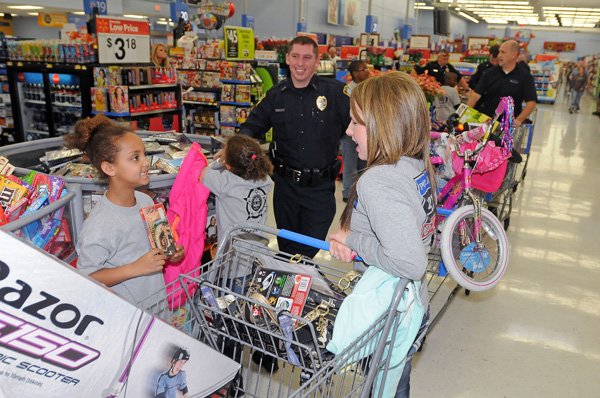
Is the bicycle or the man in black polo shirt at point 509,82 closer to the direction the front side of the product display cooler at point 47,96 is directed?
the bicycle

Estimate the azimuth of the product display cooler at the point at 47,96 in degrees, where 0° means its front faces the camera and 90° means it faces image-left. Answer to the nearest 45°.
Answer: approximately 0°

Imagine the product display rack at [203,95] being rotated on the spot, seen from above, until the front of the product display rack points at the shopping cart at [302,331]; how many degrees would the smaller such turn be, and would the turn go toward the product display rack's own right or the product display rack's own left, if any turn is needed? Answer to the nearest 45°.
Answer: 0° — it already faces it

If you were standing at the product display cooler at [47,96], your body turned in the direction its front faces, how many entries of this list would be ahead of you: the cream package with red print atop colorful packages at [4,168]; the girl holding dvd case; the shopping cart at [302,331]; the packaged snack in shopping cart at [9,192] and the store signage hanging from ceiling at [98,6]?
4

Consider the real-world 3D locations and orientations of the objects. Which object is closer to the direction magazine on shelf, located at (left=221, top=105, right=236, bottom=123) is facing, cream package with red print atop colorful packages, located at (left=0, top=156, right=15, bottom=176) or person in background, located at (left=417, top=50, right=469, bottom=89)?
the cream package with red print atop colorful packages

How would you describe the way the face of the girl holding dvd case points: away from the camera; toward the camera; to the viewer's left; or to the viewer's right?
to the viewer's right

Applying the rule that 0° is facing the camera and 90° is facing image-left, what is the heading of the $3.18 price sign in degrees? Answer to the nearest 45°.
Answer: approximately 0°
